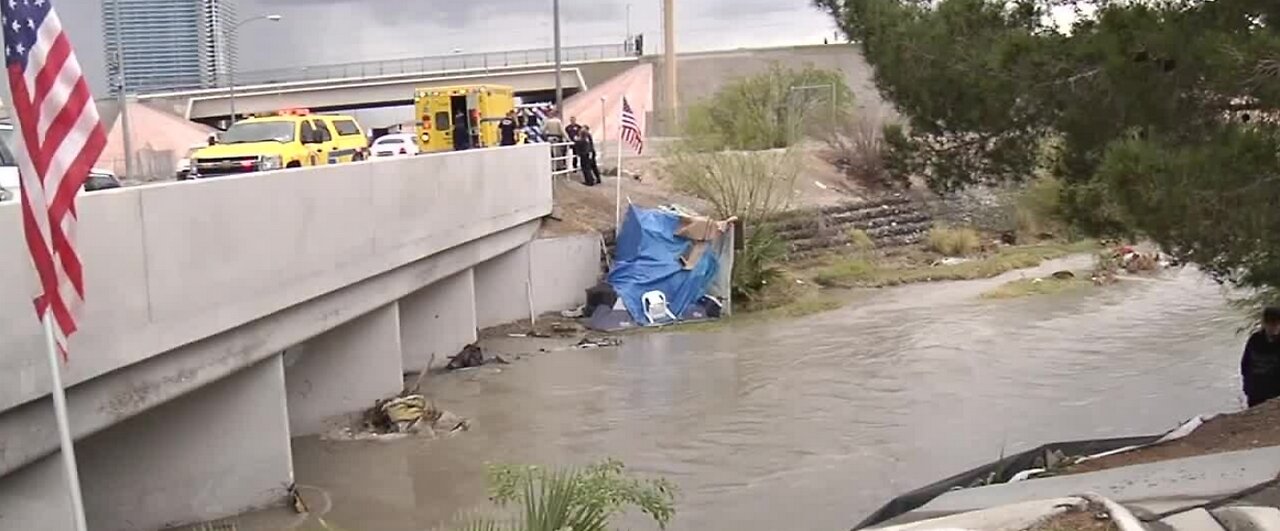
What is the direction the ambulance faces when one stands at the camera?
facing away from the viewer and to the right of the viewer

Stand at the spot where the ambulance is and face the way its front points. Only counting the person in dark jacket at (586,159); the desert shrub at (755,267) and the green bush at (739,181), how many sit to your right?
3

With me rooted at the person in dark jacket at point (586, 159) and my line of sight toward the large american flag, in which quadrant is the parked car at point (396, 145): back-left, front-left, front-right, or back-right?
back-right

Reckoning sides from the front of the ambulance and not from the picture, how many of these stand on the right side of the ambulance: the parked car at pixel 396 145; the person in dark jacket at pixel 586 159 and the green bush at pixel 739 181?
2

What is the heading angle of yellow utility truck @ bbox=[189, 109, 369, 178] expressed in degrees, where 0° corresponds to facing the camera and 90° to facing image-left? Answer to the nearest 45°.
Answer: approximately 45°

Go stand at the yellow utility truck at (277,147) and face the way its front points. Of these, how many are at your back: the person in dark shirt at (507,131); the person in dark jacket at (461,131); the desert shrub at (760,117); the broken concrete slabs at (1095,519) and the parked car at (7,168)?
3

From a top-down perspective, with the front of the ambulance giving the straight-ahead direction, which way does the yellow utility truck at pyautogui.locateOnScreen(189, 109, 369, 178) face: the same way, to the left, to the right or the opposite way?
the opposite way

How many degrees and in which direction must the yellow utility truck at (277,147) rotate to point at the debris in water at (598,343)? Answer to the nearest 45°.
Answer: approximately 90° to its left

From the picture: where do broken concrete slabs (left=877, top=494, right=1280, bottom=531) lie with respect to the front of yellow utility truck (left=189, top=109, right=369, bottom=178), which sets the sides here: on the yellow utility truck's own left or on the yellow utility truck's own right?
on the yellow utility truck's own left

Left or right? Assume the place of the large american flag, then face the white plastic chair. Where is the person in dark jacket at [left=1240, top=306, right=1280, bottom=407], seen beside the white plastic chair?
right

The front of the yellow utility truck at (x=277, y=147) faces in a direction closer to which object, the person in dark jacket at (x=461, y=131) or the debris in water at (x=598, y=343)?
the debris in water

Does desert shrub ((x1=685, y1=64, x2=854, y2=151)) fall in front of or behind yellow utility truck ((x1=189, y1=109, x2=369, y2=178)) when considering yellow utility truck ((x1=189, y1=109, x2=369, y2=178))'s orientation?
behind

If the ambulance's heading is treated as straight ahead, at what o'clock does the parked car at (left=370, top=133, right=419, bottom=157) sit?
The parked car is roughly at 10 o'clock from the ambulance.
